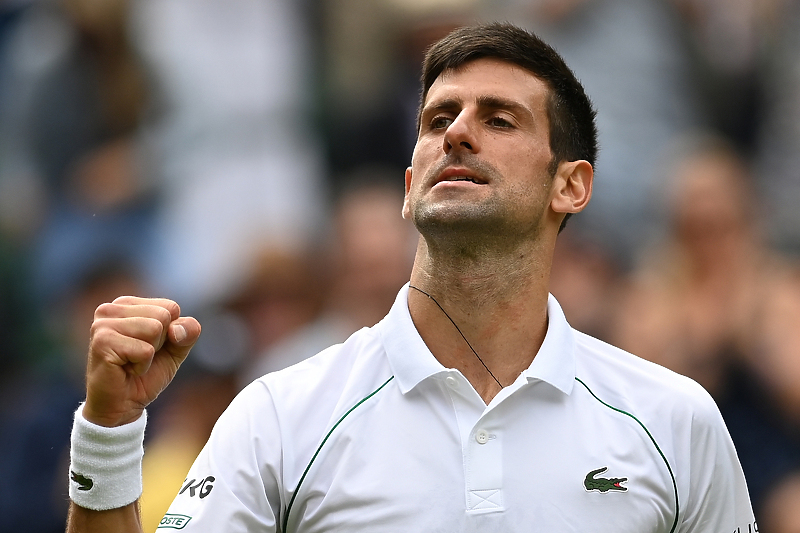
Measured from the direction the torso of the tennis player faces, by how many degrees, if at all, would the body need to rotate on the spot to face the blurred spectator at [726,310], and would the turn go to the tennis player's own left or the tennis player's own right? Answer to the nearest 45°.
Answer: approximately 135° to the tennis player's own left

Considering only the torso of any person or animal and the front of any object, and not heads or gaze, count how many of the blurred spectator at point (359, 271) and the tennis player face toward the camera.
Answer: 2

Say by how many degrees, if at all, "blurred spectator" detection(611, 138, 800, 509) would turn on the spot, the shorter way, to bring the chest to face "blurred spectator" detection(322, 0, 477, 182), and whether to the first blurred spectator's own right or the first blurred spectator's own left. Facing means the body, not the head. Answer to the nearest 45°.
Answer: approximately 90° to the first blurred spectator's own right

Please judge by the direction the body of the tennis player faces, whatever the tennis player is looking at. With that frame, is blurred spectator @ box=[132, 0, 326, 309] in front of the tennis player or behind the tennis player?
behind

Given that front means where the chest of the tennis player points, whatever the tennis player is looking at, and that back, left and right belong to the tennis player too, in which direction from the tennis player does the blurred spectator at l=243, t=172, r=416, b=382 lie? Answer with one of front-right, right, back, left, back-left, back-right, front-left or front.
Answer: back

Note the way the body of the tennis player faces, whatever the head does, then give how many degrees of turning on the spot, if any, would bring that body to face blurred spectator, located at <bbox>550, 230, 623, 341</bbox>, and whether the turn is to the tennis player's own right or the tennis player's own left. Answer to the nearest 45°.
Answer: approximately 180°

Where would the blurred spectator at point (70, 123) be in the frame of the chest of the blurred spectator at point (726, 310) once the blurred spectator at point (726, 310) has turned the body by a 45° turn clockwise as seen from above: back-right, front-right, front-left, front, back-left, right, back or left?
front-right

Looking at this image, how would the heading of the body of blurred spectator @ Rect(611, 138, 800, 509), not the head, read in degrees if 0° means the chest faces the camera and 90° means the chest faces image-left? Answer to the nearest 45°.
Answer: approximately 0°
